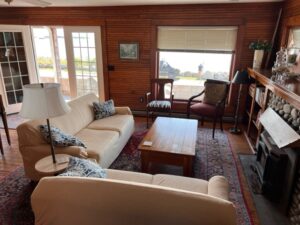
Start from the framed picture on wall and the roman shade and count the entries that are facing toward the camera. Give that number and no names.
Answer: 2

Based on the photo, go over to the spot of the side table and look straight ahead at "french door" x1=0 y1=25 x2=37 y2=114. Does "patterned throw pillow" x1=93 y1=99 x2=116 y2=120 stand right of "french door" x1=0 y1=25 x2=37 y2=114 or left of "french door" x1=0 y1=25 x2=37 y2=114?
right

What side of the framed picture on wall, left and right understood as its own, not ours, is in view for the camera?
front

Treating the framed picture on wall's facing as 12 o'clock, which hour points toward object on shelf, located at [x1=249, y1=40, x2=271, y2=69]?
The object on shelf is roughly at 10 o'clock from the framed picture on wall.

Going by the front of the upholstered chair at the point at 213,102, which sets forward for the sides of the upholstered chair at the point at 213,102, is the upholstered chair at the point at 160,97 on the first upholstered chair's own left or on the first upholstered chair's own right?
on the first upholstered chair's own right

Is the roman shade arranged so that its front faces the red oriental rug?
yes

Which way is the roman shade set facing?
toward the camera

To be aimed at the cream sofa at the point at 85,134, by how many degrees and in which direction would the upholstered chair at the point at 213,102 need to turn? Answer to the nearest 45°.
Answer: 0° — it already faces it

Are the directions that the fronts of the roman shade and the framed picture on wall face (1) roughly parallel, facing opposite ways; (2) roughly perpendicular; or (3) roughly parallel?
roughly parallel

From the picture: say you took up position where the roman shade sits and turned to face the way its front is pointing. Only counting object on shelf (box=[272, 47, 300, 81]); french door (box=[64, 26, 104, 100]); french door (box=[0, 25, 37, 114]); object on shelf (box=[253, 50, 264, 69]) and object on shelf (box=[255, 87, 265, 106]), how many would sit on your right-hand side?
2

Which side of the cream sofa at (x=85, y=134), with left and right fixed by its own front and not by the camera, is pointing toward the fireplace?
front
